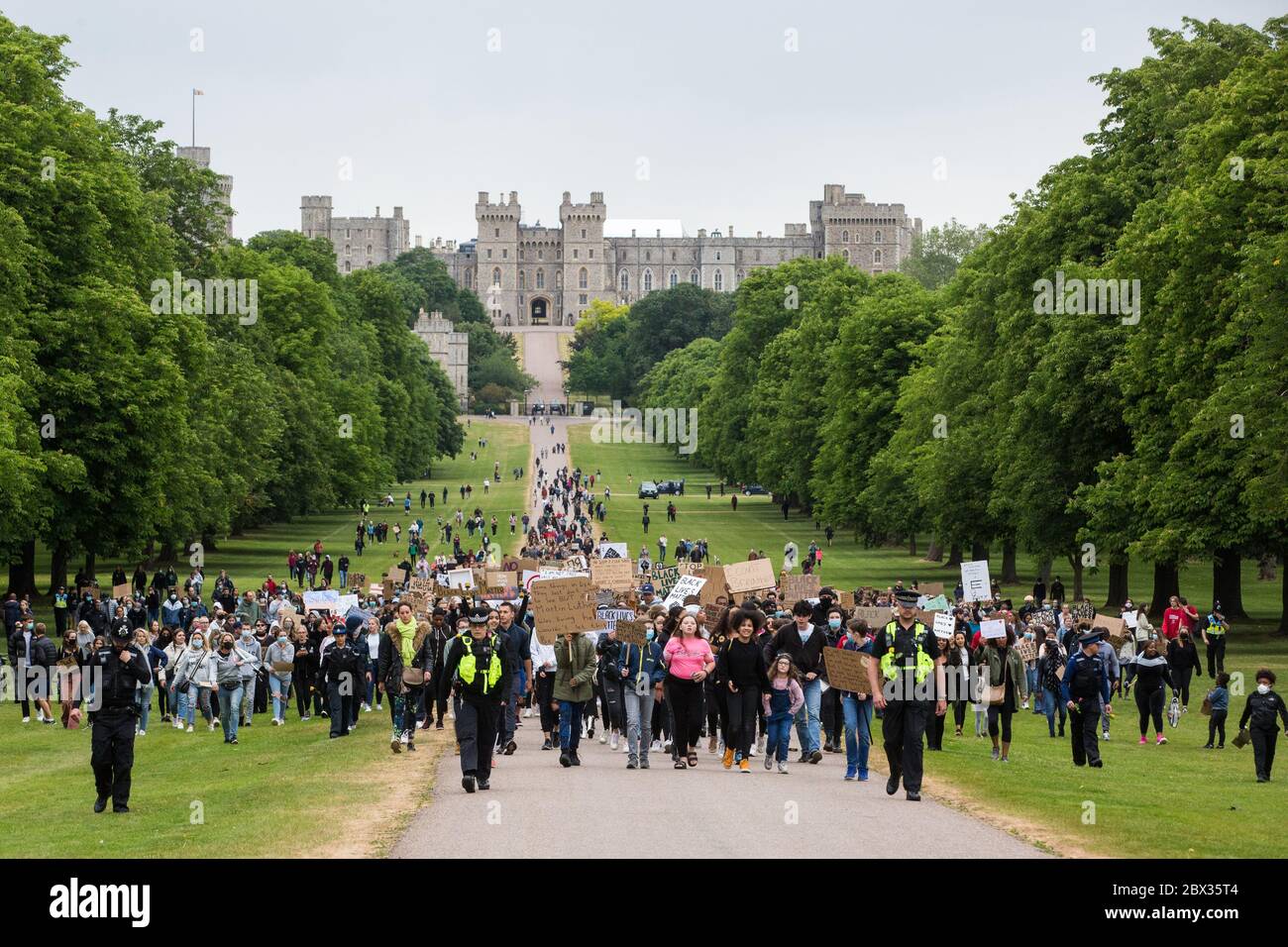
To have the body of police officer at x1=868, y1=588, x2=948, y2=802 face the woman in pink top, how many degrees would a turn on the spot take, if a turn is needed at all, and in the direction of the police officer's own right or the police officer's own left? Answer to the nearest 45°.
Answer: approximately 135° to the police officer's own right

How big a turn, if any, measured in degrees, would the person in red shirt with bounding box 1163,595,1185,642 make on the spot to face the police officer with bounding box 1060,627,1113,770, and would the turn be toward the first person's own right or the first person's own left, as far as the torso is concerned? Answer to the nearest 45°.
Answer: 0° — they already face them

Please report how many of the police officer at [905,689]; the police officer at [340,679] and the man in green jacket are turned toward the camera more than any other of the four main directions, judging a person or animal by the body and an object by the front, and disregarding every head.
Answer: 3

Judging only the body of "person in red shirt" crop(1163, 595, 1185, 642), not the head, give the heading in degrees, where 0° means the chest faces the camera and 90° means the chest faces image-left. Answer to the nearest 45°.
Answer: approximately 0°

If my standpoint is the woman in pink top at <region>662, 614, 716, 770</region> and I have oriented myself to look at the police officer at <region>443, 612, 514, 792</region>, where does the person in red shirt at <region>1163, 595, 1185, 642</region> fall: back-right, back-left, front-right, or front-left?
back-right

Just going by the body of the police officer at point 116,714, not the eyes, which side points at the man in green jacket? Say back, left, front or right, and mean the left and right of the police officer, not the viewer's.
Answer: left

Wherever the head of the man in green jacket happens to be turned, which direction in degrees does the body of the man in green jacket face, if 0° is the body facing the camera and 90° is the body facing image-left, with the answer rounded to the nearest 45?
approximately 0°

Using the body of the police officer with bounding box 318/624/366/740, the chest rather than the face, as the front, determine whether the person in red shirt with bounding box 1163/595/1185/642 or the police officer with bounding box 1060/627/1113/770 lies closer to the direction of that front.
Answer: the police officer
